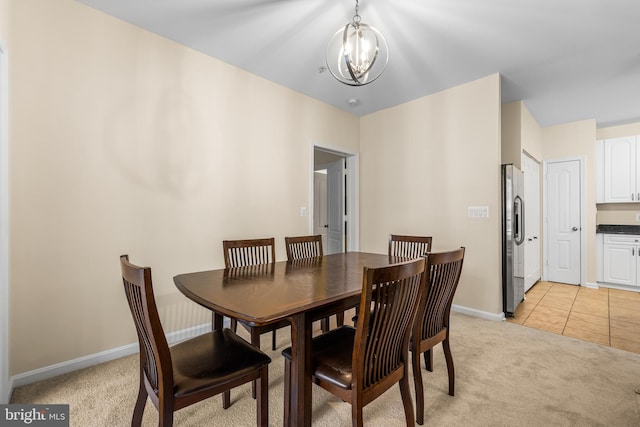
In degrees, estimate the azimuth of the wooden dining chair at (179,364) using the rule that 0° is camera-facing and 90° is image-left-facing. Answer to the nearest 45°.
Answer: approximately 225°

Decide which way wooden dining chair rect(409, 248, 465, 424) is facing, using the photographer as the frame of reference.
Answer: facing away from the viewer and to the left of the viewer

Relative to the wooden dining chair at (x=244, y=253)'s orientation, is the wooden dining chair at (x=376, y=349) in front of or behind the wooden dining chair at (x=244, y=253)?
in front

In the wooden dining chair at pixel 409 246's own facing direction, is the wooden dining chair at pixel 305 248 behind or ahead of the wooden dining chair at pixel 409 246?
ahead

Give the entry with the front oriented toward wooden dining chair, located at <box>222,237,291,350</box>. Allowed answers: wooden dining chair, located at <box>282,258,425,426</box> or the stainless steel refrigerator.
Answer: wooden dining chair, located at <box>282,258,425,426</box>

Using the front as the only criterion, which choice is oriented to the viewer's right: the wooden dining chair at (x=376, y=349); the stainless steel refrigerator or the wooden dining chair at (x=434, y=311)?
the stainless steel refrigerator

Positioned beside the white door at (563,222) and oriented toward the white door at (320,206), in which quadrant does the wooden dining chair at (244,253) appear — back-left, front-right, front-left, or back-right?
front-left

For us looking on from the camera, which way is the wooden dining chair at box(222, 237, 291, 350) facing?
facing the viewer and to the right of the viewer

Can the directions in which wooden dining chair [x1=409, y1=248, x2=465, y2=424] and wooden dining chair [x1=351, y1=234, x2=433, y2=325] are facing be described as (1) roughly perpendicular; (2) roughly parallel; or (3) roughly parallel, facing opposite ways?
roughly perpendicular

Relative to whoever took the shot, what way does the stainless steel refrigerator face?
facing to the right of the viewer

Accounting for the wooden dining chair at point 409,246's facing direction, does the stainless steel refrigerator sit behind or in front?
behind

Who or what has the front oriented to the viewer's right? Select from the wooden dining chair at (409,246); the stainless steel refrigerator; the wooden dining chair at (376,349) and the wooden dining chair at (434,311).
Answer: the stainless steel refrigerator

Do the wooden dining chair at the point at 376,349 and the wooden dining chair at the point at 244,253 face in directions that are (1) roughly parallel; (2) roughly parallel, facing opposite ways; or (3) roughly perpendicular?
roughly parallel, facing opposite ways

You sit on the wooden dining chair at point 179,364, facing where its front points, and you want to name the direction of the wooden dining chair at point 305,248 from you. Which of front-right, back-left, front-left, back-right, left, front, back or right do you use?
front
